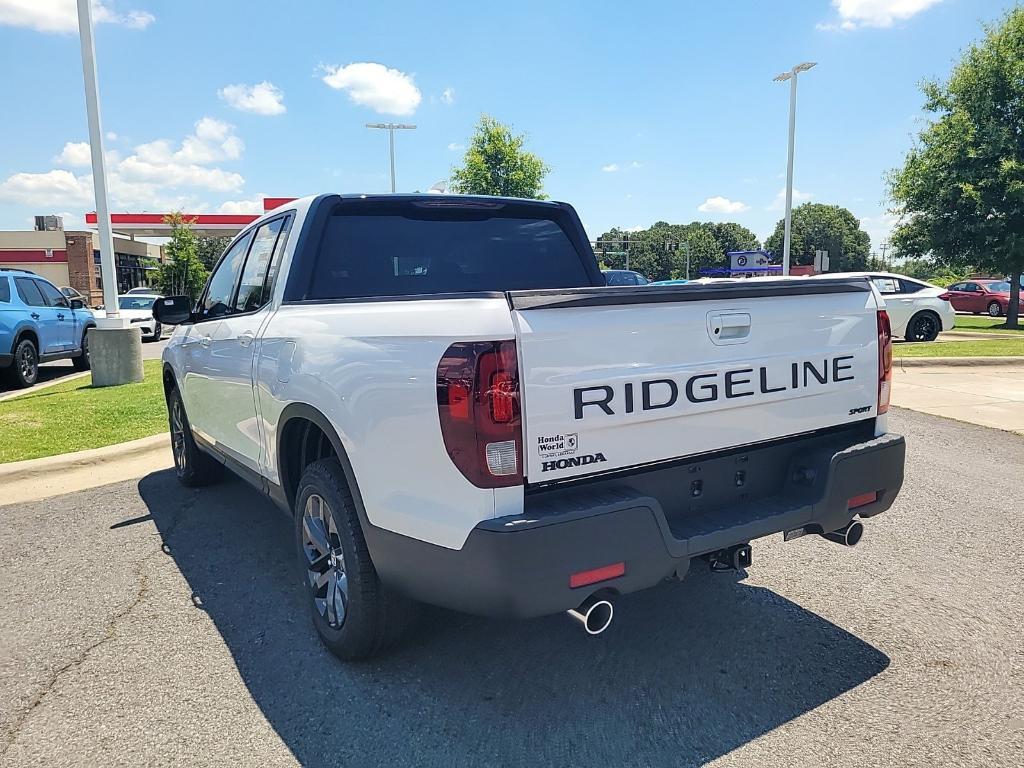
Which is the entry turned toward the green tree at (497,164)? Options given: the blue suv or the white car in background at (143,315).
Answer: the blue suv

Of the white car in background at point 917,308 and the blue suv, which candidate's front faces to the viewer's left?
the white car in background

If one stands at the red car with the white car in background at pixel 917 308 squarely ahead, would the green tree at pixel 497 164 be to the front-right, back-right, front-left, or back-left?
front-right

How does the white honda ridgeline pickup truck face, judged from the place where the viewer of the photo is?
facing away from the viewer and to the left of the viewer

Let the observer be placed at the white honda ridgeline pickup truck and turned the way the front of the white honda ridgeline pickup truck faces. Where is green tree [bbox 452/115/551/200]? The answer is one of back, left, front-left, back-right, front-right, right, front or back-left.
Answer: front-right

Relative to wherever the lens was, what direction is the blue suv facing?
facing away from the viewer and to the right of the viewer

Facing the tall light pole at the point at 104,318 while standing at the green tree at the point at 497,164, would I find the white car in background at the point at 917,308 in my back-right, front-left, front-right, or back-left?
front-left

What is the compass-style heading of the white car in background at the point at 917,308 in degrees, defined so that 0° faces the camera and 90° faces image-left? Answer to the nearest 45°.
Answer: approximately 90°
